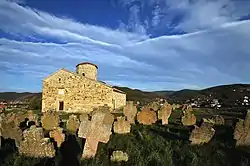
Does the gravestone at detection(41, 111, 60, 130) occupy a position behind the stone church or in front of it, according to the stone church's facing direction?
in front

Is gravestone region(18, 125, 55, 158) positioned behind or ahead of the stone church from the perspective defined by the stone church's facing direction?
ahead

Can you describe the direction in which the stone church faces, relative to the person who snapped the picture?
facing the viewer

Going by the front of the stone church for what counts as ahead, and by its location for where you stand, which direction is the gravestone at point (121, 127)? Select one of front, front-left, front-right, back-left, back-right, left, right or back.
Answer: front

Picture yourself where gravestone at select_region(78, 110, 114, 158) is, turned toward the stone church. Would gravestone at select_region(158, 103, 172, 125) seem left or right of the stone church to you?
right

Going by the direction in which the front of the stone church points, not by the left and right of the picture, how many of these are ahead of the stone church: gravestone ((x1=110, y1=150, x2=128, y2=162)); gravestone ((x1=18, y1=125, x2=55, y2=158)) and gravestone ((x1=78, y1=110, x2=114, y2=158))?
3

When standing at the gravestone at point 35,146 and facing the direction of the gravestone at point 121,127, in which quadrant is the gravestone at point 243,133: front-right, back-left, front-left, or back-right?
front-right

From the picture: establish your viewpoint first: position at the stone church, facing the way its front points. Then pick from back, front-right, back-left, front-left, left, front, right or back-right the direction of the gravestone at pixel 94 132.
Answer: front
